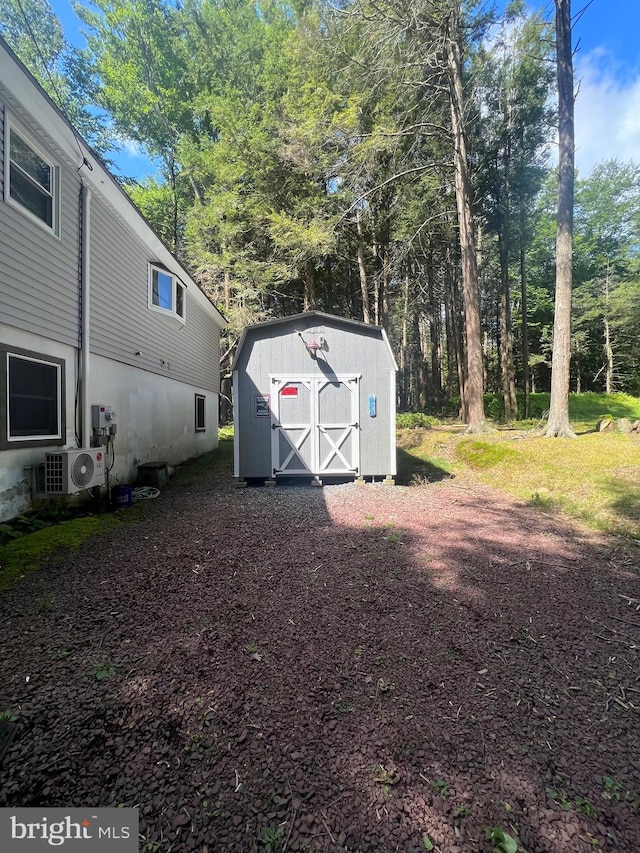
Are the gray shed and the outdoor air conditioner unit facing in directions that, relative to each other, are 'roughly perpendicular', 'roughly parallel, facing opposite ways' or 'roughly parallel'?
roughly perpendicular

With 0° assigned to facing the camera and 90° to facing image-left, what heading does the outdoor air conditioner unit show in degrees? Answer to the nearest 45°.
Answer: approximately 315°

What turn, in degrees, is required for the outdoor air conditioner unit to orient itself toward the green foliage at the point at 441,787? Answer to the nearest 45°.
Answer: approximately 45° to its right

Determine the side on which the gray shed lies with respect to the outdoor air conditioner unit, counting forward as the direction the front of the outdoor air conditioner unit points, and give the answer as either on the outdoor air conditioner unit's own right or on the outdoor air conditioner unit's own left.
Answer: on the outdoor air conditioner unit's own left

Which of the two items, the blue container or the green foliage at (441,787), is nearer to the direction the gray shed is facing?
the green foliage

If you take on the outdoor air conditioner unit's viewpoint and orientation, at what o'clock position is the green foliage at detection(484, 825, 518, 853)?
The green foliage is roughly at 1 o'clock from the outdoor air conditioner unit.

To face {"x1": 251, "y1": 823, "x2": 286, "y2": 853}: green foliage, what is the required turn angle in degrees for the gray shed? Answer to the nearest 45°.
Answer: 0° — it already faces it

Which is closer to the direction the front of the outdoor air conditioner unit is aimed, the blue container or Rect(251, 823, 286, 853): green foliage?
the green foliage

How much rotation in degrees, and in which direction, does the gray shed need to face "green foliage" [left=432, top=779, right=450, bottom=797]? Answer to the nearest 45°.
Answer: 0° — it already faces it

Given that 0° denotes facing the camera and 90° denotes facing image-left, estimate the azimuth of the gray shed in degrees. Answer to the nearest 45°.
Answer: approximately 0°

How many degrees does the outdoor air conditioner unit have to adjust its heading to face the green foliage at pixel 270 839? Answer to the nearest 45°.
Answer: approximately 45° to its right

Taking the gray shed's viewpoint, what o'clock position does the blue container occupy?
The blue container is roughly at 2 o'clock from the gray shed.
